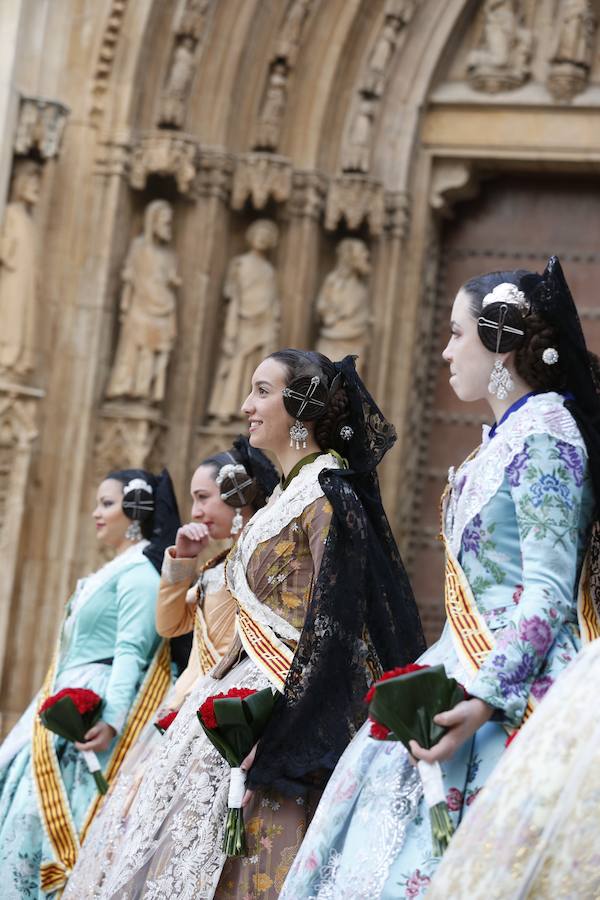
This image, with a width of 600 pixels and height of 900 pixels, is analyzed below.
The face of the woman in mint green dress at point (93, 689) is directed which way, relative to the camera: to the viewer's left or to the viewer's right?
to the viewer's left

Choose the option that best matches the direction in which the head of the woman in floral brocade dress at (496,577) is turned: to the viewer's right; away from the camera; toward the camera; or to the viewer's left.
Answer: to the viewer's left

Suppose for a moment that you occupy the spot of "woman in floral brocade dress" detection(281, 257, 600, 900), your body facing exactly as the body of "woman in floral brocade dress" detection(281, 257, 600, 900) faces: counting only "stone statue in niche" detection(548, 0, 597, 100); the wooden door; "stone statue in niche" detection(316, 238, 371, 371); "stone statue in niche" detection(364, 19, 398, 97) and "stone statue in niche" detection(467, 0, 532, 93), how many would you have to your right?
5

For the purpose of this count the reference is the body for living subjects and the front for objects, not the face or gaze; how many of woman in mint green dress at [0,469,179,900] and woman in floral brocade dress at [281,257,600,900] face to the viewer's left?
2

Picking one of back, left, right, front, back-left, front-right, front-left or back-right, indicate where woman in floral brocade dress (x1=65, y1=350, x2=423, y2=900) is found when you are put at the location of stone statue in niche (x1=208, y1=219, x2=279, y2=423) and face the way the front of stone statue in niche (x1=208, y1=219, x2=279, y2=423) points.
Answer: front-right

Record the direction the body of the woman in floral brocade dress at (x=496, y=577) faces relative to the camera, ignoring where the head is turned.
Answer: to the viewer's left

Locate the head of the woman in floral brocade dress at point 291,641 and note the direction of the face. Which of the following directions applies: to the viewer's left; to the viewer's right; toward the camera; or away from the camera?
to the viewer's left

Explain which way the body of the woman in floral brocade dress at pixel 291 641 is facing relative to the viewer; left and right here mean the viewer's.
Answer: facing to the left of the viewer

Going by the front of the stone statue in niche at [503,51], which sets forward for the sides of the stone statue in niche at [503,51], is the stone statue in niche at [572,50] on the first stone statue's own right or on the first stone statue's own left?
on the first stone statue's own left

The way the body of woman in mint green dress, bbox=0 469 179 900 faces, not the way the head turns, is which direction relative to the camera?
to the viewer's left

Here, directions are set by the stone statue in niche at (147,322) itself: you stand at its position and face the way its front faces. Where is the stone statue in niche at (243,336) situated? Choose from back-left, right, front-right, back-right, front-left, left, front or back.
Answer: front-left

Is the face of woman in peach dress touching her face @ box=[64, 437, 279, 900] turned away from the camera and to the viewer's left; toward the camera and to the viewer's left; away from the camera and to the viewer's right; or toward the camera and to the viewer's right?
toward the camera and to the viewer's left

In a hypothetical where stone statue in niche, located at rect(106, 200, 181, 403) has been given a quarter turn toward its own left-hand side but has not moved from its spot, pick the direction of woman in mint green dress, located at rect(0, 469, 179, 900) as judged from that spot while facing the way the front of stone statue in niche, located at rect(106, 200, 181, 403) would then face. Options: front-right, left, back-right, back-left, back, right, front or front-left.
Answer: back-right
